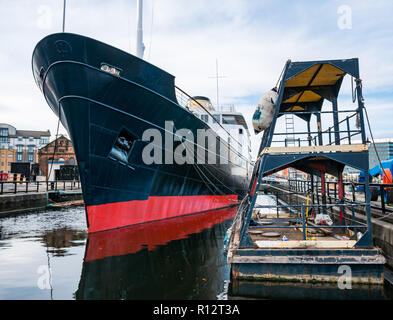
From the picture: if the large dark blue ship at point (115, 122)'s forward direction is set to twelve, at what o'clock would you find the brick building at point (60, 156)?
The brick building is roughly at 4 o'clock from the large dark blue ship.

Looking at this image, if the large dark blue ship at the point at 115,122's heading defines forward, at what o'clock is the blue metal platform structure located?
The blue metal platform structure is roughly at 9 o'clock from the large dark blue ship.

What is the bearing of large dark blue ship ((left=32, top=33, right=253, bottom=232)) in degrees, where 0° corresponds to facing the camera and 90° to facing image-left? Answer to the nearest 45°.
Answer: approximately 45°

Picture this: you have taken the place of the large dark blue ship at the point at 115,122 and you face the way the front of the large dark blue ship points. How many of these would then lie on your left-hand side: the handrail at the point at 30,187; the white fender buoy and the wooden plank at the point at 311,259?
2

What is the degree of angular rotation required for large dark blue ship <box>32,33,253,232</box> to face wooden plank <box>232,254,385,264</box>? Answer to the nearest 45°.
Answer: approximately 90° to its left

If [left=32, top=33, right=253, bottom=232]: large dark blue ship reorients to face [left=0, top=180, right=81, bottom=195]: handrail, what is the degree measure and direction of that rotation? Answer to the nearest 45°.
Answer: approximately 90° to its right
